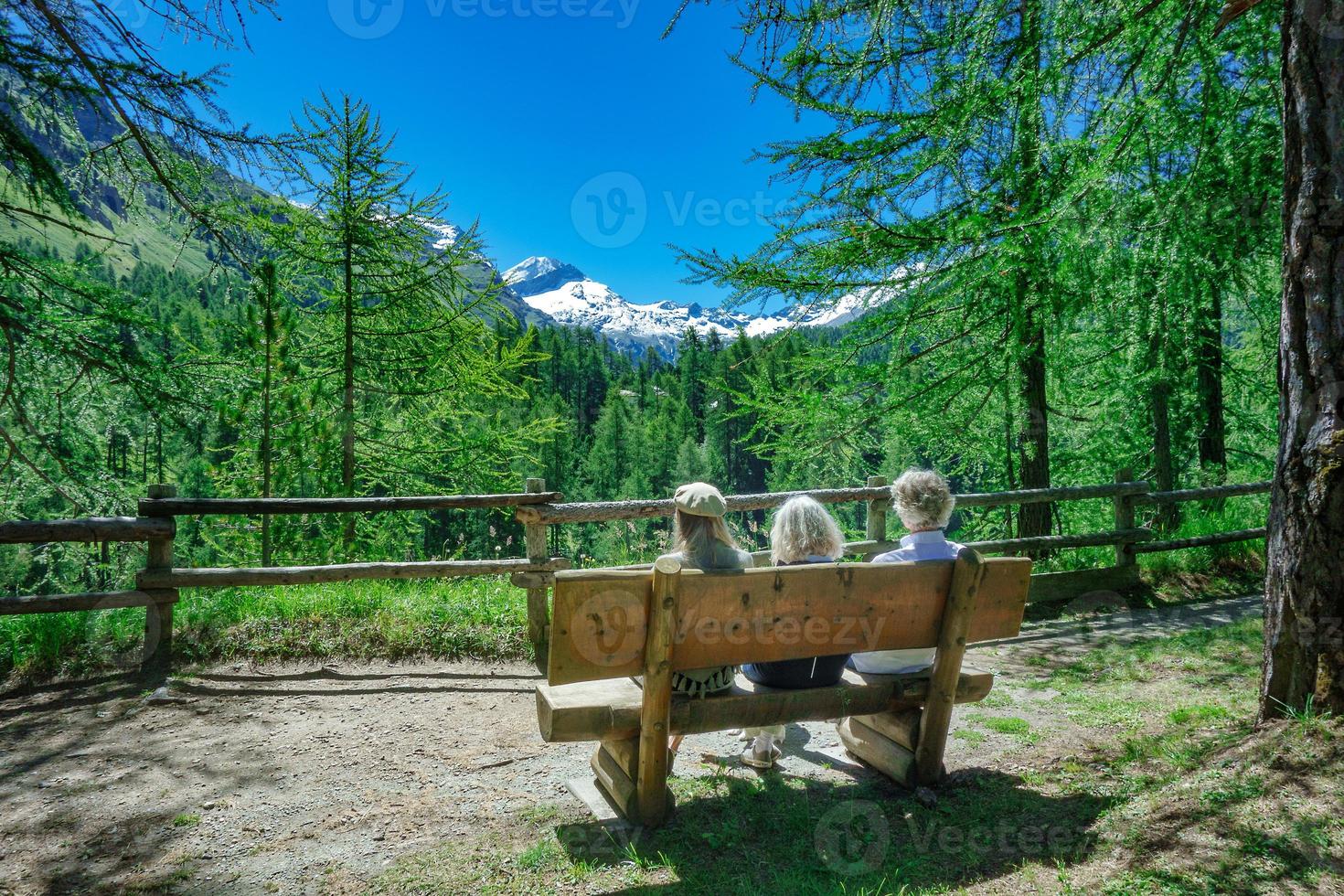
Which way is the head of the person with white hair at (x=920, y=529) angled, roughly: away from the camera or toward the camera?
away from the camera

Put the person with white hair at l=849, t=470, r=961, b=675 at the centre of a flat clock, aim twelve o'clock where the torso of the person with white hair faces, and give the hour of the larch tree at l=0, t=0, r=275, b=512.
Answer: The larch tree is roughly at 9 o'clock from the person with white hair.

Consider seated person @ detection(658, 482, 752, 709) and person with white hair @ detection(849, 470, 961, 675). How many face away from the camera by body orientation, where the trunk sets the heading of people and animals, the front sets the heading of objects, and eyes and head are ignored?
2

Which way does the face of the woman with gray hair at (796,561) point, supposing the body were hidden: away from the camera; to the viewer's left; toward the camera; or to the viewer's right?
away from the camera

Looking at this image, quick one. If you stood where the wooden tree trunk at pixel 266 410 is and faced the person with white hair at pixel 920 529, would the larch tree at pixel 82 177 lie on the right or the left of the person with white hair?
right

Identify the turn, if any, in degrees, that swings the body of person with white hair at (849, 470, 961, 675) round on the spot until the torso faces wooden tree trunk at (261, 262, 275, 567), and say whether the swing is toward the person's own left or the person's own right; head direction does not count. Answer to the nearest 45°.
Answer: approximately 45° to the person's own left

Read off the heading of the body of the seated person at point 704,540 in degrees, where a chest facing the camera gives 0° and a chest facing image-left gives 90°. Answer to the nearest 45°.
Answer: approximately 180°

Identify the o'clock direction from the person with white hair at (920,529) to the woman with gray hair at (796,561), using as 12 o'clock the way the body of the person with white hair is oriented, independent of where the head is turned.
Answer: The woman with gray hair is roughly at 8 o'clock from the person with white hair.

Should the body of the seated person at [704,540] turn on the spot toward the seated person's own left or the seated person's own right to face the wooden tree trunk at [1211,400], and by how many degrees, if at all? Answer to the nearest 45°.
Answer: approximately 45° to the seated person's own right

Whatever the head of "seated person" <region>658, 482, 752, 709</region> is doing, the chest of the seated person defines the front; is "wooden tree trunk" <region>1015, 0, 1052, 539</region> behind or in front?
in front

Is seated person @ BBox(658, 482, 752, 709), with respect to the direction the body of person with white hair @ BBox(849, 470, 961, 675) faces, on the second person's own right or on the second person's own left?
on the second person's own left

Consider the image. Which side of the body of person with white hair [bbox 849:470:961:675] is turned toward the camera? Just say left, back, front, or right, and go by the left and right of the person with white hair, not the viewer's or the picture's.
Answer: back
